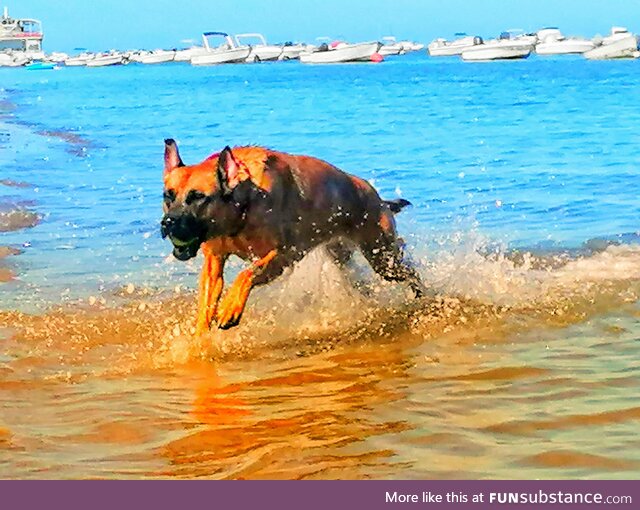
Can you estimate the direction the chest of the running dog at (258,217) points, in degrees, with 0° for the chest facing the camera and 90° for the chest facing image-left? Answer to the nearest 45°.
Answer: approximately 45°
